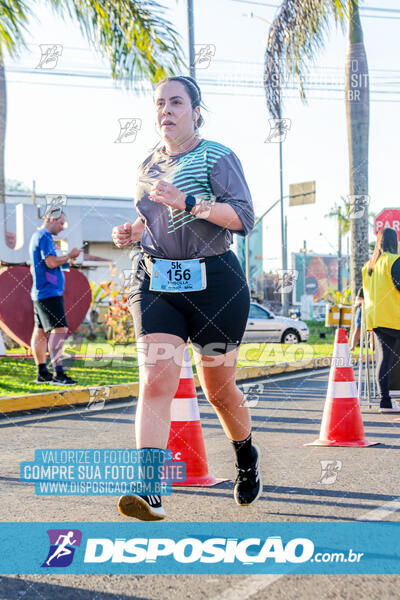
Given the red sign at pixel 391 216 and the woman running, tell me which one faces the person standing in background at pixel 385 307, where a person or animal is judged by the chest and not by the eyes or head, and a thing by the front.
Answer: the red sign

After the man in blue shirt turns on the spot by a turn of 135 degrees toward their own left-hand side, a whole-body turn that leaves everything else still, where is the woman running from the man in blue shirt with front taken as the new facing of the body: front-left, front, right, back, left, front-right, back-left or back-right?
back-left

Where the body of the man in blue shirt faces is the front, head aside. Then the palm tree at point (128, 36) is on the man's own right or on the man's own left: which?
on the man's own left

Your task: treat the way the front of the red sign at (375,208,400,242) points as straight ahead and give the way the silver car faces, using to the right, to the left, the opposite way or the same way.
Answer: to the left

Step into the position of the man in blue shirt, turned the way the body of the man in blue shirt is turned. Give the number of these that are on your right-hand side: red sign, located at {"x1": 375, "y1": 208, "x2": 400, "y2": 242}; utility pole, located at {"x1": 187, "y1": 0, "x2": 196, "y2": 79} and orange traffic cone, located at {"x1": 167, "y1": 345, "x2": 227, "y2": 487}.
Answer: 1

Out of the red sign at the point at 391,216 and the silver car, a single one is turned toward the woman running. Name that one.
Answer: the red sign

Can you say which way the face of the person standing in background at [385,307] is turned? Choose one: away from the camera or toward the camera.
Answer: away from the camera

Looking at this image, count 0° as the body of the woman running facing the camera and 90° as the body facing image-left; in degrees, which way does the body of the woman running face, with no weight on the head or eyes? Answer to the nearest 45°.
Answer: approximately 45°

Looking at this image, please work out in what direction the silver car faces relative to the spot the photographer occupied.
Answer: facing to the right of the viewer
